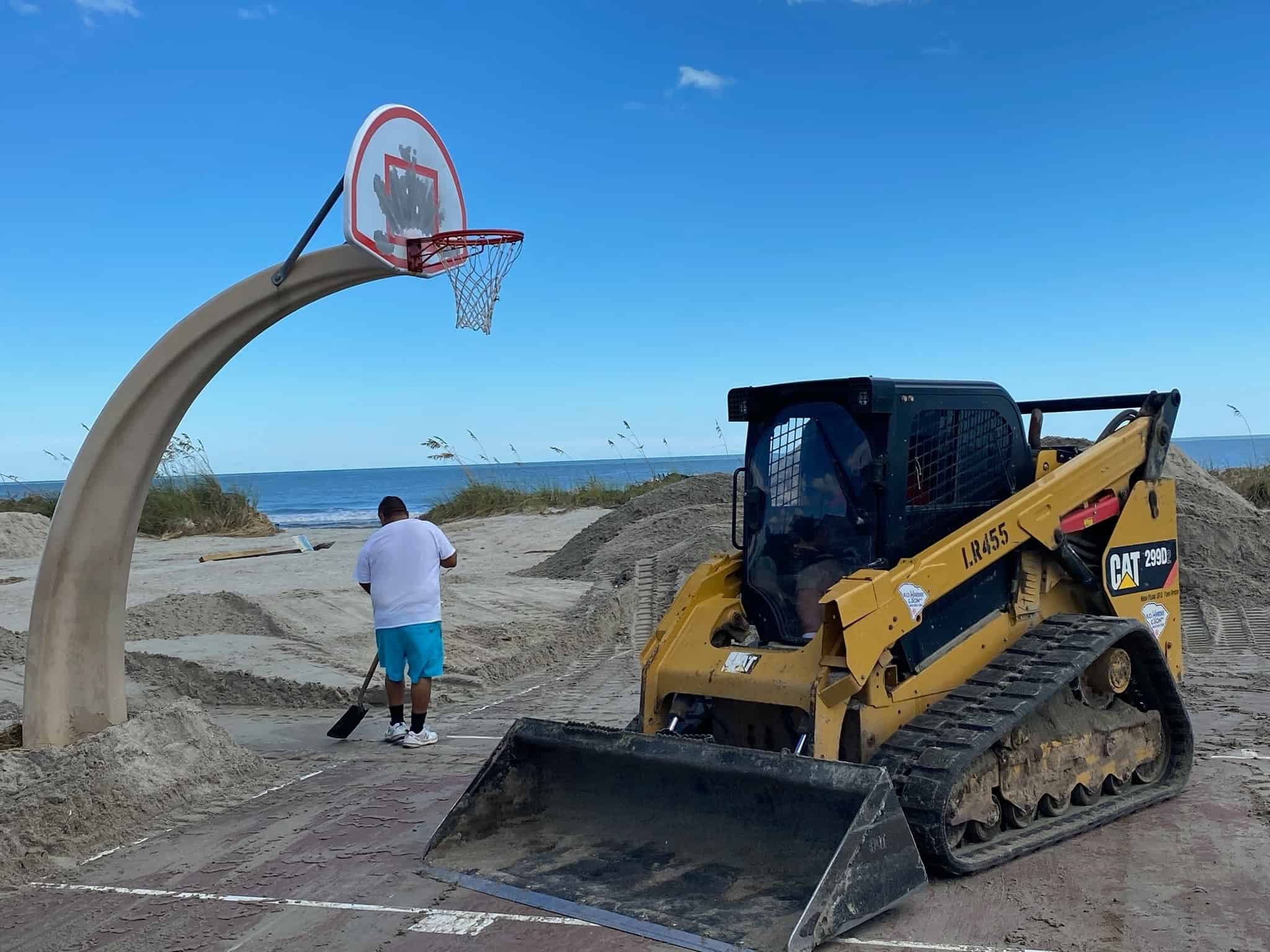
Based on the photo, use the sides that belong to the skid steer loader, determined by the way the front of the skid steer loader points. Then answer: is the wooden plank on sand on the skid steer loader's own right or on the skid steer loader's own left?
on the skid steer loader's own right

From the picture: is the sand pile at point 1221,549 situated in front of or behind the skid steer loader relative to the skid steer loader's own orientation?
behind

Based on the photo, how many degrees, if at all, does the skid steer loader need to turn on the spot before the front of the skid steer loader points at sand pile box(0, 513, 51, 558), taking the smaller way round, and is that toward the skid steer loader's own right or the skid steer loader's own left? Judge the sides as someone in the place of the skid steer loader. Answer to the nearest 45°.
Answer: approximately 90° to the skid steer loader's own right

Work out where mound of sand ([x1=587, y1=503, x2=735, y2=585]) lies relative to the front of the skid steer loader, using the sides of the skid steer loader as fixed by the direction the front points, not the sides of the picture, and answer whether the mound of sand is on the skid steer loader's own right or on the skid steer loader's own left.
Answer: on the skid steer loader's own right

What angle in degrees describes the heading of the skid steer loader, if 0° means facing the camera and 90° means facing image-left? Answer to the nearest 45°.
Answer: approximately 45°

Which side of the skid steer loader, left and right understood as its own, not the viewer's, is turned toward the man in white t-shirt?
right

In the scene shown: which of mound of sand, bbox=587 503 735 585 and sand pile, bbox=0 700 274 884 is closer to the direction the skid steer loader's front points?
the sand pile
